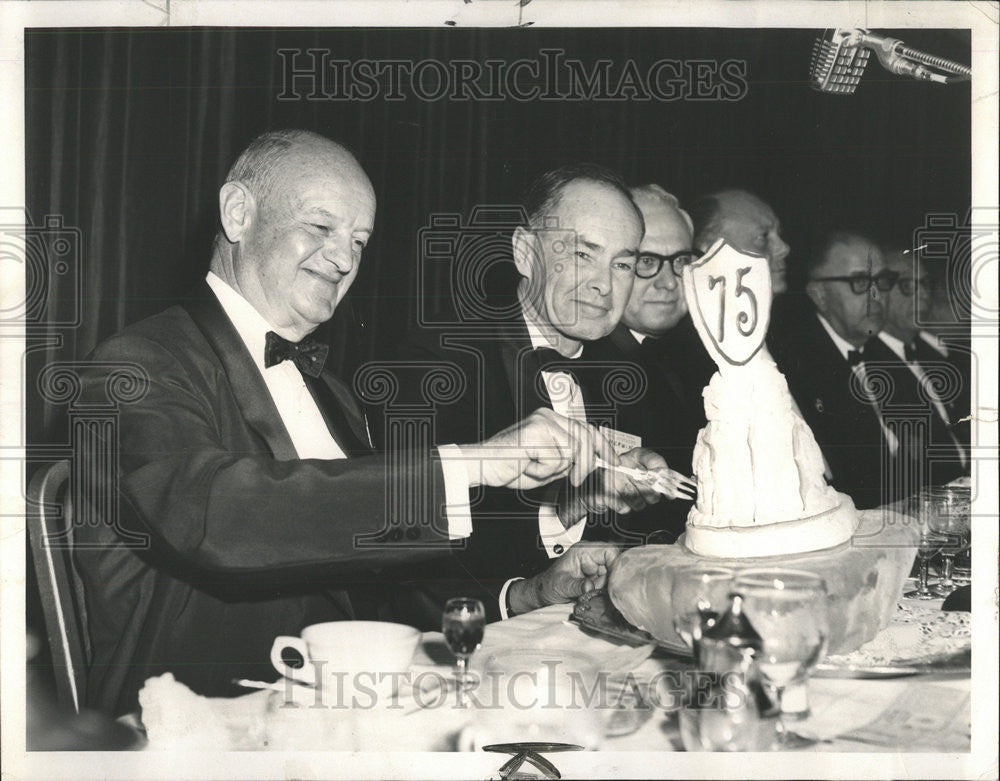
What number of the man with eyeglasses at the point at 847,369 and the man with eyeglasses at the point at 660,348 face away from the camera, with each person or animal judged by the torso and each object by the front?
0

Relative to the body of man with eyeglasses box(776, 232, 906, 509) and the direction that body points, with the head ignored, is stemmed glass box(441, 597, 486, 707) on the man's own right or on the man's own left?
on the man's own right

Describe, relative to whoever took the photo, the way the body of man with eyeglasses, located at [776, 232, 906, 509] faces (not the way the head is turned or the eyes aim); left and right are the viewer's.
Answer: facing the viewer and to the right of the viewer

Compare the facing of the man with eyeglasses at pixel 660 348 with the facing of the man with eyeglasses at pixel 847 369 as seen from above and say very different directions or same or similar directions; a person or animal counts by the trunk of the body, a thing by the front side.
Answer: same or similar directions
